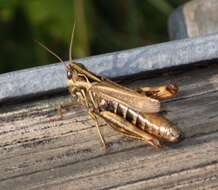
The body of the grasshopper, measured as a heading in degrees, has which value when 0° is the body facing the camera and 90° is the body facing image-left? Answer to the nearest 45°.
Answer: approximately 135°
